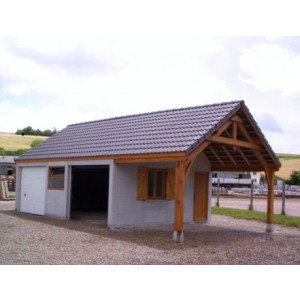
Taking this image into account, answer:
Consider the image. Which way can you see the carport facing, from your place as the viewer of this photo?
facing the viewer and to the right of the viewer
